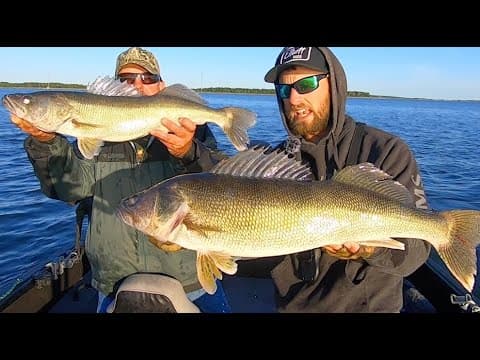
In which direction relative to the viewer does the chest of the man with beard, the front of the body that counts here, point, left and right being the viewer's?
facing the viewer and to the left of the viewer

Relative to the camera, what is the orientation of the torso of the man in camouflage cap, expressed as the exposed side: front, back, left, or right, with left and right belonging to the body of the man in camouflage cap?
front

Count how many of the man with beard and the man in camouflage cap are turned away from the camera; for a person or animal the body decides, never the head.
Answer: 0

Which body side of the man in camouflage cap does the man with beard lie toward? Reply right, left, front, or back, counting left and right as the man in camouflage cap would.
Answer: left
